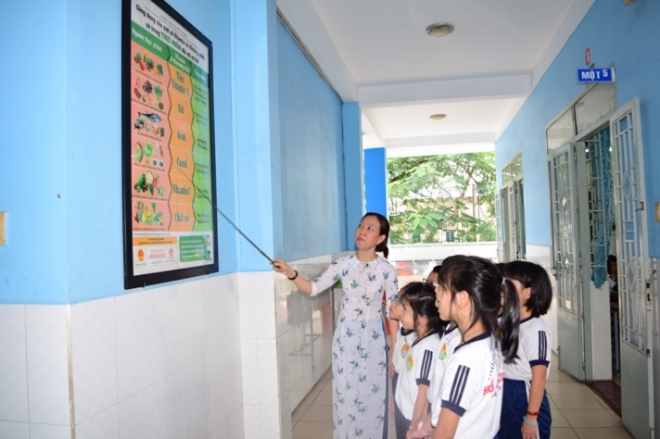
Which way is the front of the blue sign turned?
toward the camera

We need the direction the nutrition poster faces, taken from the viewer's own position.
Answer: facing the viewer and to the right of the viewer

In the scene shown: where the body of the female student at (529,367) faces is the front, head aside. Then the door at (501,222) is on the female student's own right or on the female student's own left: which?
on the female student's own right

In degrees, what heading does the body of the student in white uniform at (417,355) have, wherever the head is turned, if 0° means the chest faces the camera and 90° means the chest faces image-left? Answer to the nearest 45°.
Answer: approximately 90°

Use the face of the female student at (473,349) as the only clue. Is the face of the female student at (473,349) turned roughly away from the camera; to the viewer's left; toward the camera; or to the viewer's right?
to the viewer's left

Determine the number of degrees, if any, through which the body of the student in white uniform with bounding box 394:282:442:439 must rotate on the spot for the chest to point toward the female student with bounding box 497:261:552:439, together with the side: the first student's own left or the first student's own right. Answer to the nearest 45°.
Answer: approximately 180°

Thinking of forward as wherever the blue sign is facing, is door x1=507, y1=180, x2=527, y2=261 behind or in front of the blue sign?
behind

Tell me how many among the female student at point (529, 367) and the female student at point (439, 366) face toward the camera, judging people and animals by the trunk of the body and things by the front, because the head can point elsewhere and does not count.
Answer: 0

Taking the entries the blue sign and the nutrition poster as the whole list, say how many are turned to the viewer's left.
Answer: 0

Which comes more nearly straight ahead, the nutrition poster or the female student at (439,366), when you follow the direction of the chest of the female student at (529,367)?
the nutrition poster

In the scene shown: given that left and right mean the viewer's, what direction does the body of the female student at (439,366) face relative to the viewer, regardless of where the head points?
facing to the left of the viewer
